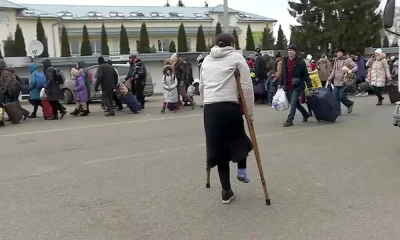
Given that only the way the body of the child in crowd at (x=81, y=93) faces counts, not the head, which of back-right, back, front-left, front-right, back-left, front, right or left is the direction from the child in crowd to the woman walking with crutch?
left

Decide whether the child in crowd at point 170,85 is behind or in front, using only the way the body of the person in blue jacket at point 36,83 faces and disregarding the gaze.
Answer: behind

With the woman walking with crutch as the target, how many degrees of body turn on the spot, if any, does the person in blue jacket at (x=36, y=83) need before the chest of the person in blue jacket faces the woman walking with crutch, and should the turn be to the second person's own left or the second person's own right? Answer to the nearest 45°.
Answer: approximately 90° to the second person's own left

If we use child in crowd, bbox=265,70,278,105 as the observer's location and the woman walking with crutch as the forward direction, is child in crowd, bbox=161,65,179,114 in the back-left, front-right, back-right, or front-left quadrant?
front-right

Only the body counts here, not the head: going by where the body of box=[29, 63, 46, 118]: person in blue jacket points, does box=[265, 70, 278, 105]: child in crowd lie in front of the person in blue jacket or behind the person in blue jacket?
behind

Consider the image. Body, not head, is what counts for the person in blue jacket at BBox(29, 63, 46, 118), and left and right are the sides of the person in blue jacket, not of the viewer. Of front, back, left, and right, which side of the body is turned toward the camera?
left

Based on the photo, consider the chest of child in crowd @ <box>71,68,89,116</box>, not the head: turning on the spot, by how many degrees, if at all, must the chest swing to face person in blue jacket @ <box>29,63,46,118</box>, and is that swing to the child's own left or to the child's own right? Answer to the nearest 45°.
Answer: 0° — they already face them

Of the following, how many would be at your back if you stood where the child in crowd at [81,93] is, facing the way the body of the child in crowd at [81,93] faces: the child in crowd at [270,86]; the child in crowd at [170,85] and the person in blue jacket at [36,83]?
2

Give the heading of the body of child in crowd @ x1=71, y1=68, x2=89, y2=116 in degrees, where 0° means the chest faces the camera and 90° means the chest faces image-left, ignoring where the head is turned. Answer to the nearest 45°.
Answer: approximately 90°

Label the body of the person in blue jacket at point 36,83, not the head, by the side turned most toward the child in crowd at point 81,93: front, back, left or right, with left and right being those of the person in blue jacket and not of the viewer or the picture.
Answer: back
